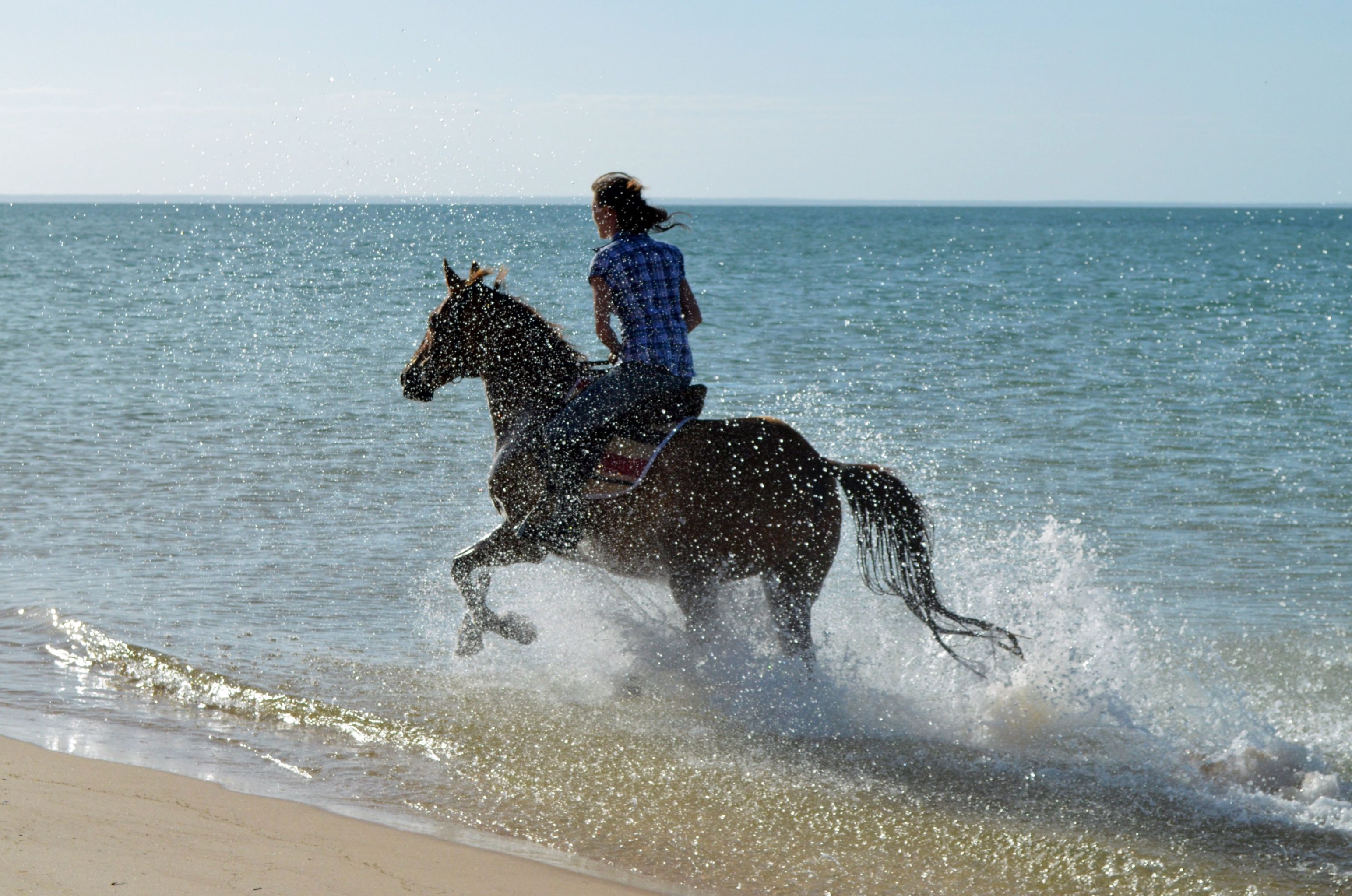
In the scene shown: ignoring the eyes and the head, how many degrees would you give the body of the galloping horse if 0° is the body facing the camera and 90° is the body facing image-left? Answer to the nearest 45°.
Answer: approximately 90°
